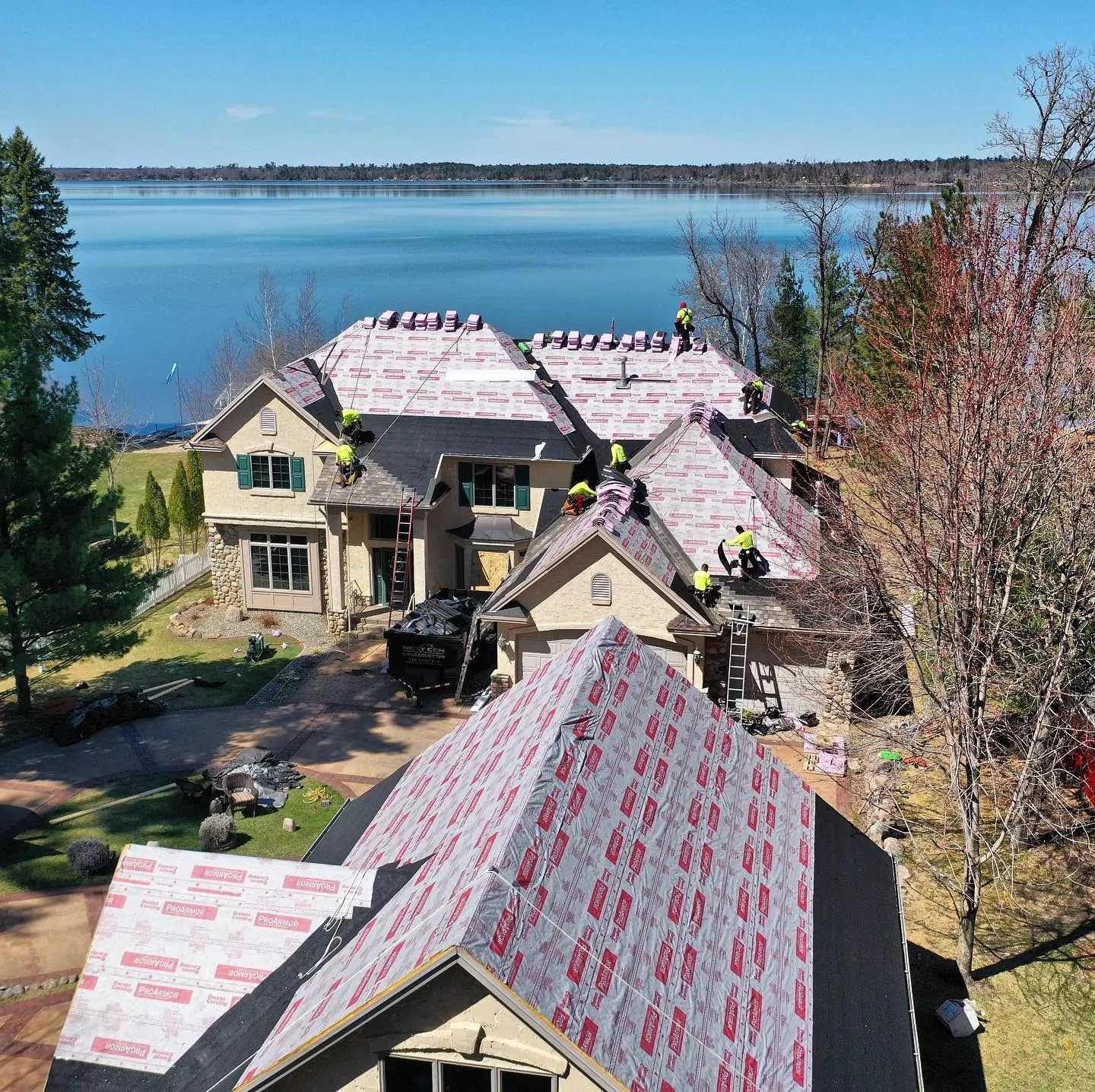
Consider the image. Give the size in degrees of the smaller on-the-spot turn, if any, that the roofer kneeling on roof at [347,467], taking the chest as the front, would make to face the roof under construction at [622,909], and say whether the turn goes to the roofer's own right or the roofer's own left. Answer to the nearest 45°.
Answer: approximately 180°

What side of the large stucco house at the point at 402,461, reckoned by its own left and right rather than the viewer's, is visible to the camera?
front

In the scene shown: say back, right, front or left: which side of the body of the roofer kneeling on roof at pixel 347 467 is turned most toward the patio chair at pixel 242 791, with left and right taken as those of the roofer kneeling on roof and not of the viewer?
back

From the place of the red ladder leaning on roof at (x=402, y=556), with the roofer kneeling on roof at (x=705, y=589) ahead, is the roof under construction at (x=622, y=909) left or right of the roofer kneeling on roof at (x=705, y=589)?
right

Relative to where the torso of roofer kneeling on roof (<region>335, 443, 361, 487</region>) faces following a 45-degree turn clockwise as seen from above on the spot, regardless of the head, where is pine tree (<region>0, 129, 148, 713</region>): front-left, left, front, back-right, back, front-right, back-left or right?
back

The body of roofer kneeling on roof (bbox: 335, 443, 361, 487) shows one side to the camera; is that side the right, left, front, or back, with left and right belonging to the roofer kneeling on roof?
back

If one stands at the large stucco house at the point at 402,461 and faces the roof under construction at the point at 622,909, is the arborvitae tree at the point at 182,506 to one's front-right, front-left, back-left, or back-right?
back-right

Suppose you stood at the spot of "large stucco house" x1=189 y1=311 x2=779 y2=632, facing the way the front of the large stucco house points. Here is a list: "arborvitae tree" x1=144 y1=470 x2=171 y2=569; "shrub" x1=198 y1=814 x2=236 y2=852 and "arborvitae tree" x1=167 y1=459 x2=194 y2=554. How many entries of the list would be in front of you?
1
